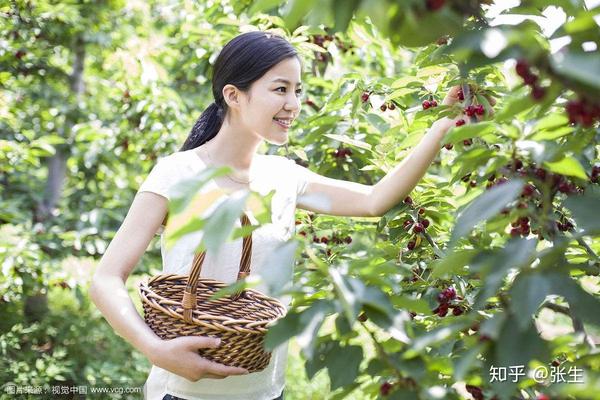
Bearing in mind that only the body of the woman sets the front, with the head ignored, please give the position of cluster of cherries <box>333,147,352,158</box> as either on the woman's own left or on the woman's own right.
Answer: on the woman's own left

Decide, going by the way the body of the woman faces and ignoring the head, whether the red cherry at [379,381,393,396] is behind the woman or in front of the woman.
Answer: in front

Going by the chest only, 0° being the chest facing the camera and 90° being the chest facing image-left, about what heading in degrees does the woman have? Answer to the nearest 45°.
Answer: approximately 315°

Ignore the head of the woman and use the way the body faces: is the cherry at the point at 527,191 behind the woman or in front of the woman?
in front

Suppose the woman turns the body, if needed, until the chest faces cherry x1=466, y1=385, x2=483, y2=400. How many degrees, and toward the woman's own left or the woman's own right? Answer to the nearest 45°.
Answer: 0° — they already face it

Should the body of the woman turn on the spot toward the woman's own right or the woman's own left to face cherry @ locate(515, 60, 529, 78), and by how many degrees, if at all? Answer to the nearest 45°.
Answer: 0° — they already face it
